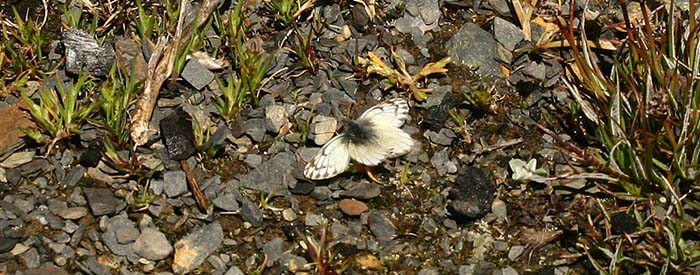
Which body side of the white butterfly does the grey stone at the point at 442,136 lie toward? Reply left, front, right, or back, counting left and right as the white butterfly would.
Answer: right

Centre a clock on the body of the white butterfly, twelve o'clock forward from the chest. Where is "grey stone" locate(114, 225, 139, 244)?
The grey stone is roughly at 10 o'clock from the white butterfly.

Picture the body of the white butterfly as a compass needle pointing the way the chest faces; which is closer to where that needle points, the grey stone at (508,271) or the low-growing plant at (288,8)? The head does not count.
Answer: the low-growing plant

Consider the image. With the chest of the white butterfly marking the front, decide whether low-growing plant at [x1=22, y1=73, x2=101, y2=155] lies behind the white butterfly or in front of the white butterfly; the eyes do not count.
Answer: in front

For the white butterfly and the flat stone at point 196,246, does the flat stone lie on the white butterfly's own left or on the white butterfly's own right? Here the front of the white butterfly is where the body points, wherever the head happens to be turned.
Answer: on the white butterfly's own left

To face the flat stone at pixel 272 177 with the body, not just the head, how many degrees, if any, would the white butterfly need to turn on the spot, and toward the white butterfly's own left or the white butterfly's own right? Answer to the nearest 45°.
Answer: approximately 45° to the white butterfly's own left

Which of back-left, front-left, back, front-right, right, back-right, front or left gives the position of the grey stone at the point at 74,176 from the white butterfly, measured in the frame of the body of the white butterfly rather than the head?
front-left

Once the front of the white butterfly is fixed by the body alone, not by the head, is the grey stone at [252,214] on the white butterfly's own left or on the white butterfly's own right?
on the white butterfly's own left

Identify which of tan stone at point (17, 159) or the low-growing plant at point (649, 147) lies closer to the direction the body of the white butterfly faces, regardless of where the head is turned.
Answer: the tan stone

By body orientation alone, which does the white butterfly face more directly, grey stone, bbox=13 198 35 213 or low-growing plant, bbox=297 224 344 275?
the grey stone

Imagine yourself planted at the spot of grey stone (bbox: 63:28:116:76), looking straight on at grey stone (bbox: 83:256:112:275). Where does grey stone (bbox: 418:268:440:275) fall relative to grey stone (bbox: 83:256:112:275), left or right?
left

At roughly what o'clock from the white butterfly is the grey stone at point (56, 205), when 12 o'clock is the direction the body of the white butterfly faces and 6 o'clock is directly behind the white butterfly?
The grey stone is roughly at 10 o'clock from the white butterfly.

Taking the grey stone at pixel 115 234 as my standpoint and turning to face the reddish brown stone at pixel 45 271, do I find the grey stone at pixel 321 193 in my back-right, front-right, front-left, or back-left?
back-left
